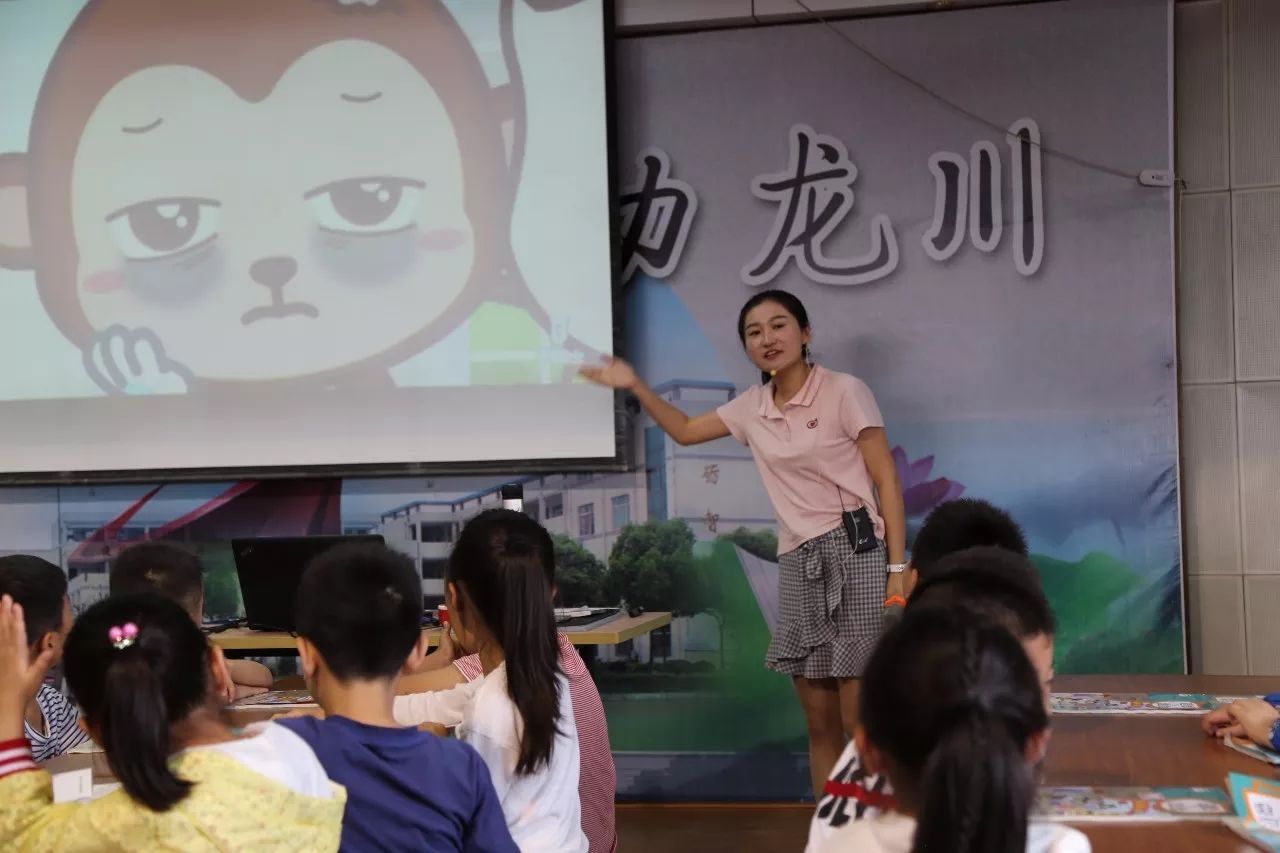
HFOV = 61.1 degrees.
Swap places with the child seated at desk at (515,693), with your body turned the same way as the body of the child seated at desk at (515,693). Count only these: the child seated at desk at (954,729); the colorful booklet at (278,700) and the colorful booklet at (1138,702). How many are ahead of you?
1

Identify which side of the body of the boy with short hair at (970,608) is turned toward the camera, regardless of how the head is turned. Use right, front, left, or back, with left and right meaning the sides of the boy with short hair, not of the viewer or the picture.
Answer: back

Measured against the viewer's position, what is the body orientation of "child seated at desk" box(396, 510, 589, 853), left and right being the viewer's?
facing away from the viewer and to the left of the viewer

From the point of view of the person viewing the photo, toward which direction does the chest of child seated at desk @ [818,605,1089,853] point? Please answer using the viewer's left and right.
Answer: facing away from the viewer

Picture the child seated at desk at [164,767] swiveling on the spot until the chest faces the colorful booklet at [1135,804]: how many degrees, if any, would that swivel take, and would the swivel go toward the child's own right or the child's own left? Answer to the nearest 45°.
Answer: approximately 90° to the child's own right

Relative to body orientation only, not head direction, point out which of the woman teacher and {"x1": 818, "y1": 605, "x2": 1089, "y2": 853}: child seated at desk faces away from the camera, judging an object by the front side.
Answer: the child seated at desk

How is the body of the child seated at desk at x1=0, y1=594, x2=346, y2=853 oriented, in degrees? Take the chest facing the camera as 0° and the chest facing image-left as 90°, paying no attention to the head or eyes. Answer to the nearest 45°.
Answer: approximately 180°
